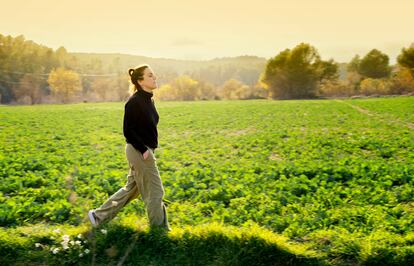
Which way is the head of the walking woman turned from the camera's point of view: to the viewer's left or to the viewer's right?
to the viewer's right

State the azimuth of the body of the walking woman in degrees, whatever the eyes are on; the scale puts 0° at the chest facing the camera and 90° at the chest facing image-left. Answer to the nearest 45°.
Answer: approximately 270°
